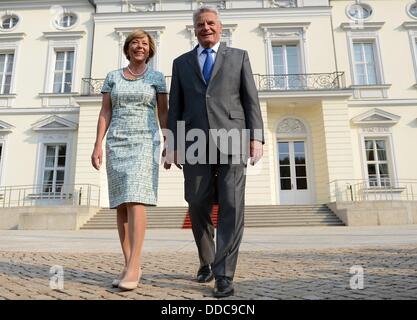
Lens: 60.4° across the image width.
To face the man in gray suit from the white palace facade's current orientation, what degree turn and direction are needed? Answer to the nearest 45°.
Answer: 0° — it already faces them

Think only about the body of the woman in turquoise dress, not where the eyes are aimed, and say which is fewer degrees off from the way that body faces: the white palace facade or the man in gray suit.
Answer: the man in gray suit

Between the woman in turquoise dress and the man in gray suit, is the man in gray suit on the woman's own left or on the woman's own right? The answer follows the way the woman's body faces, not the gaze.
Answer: on the woman's own left

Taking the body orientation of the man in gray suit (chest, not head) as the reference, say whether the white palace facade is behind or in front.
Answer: behind

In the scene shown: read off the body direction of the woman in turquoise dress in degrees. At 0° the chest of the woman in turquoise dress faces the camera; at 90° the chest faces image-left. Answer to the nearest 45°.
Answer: approximately 0°

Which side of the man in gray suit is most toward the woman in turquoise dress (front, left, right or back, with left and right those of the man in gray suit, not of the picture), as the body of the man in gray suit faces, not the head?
right

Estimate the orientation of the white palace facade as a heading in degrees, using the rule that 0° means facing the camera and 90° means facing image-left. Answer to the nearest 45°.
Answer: approximately 0°

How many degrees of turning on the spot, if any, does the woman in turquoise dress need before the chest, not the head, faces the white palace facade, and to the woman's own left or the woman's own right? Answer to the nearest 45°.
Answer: approximately 135° to the woman's own left
